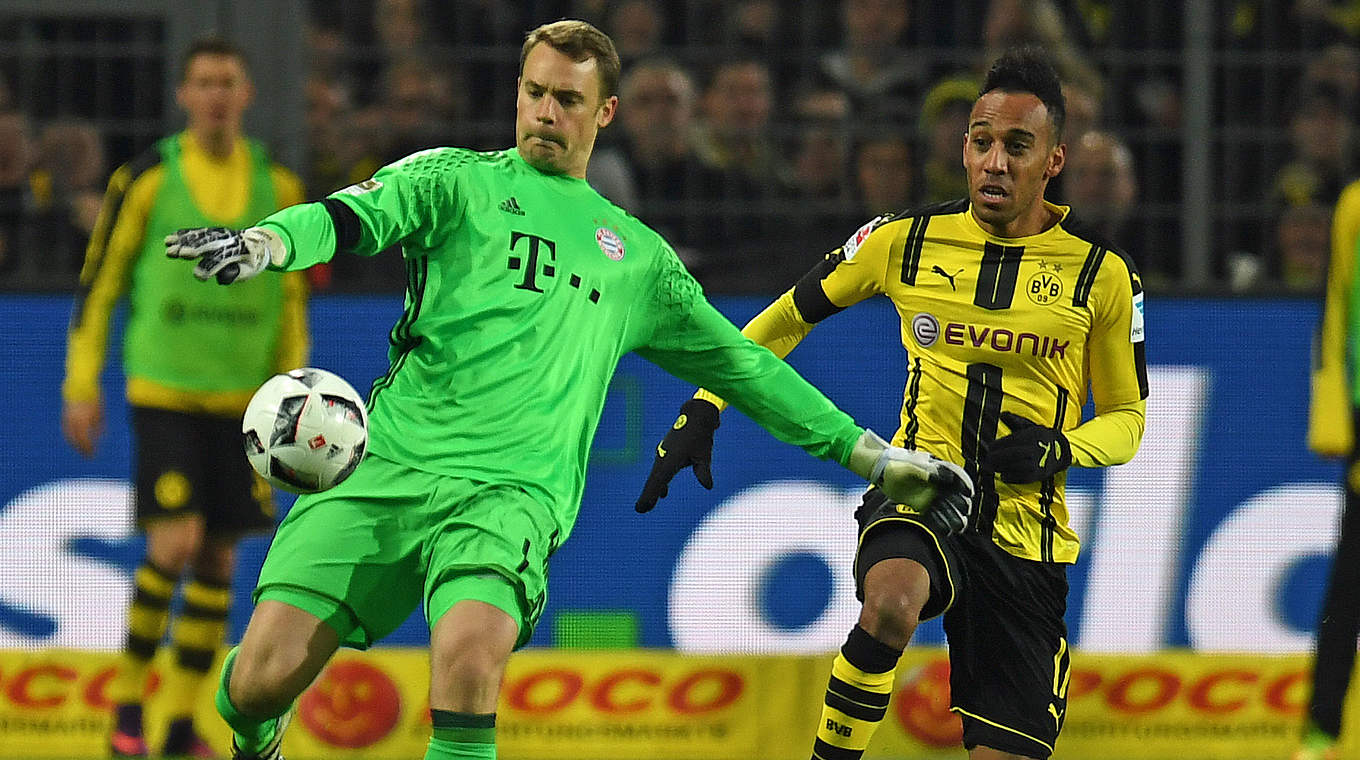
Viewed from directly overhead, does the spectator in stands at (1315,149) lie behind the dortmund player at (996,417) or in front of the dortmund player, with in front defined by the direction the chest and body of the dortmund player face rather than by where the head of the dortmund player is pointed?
behind

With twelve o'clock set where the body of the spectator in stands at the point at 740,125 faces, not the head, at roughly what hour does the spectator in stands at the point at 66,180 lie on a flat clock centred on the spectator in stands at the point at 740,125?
the spectator in stands at the point at 66,180 is roughly at 3 o'clock from the spectator in stands at the point at 740,125.

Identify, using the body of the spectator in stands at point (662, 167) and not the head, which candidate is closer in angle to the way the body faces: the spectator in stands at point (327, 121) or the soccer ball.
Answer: the soccer ball

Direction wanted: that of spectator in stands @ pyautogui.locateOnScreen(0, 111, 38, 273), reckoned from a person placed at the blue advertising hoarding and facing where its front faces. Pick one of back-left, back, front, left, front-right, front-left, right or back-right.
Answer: right

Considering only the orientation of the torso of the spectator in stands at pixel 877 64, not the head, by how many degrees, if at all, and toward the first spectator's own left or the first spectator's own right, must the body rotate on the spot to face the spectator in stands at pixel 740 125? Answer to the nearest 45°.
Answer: approximately 90° to the first spectator's own right

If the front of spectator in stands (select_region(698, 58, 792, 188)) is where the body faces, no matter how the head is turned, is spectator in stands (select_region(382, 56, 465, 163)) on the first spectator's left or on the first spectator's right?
on the first spectator's right

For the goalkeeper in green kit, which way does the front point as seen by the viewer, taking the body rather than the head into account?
toward the camera

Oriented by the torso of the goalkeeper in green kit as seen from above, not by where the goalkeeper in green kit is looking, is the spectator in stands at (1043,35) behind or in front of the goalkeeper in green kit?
behind

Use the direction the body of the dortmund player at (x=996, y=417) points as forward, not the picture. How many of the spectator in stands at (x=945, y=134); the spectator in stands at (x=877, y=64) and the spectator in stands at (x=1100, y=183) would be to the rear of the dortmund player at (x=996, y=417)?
3

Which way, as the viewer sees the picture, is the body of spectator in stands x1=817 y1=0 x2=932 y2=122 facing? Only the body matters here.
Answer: toward the camera
